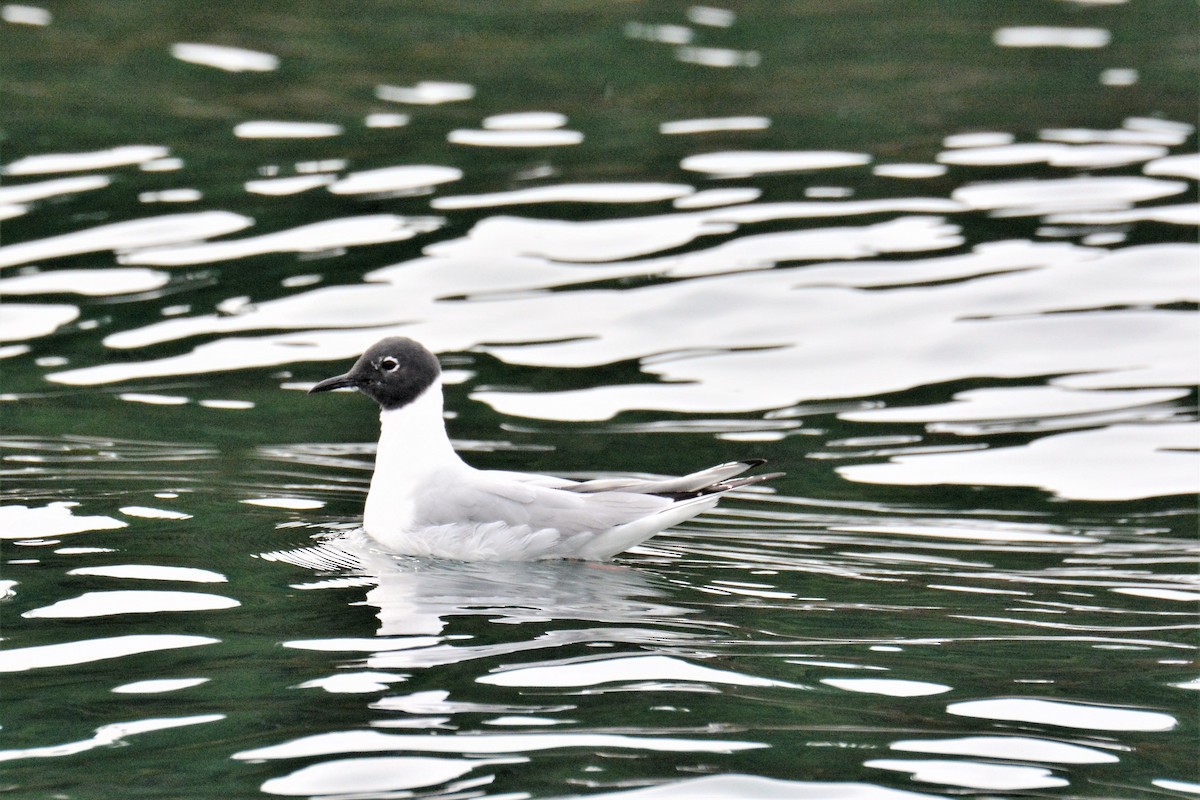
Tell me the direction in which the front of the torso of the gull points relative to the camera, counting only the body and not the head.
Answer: to the viewer's left
